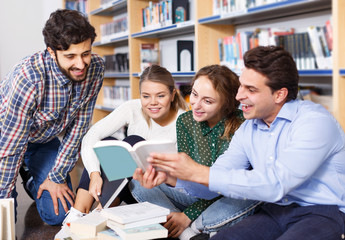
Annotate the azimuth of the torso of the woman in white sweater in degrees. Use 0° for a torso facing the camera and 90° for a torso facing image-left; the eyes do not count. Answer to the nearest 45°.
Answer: approximately 0°

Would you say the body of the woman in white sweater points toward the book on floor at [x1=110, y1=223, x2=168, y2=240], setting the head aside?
yes

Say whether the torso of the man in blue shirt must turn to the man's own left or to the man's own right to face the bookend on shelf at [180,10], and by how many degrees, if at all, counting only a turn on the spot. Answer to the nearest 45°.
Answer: approximately 135° to the man's own right

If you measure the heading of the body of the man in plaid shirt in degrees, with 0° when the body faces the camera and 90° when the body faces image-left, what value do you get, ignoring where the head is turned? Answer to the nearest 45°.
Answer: approximately 315°

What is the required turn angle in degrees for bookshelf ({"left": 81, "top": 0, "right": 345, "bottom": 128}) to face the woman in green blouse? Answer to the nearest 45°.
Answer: approximately 45° to its left

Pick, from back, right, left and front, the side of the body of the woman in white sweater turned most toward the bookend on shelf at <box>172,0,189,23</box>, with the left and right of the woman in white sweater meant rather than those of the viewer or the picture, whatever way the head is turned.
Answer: back
